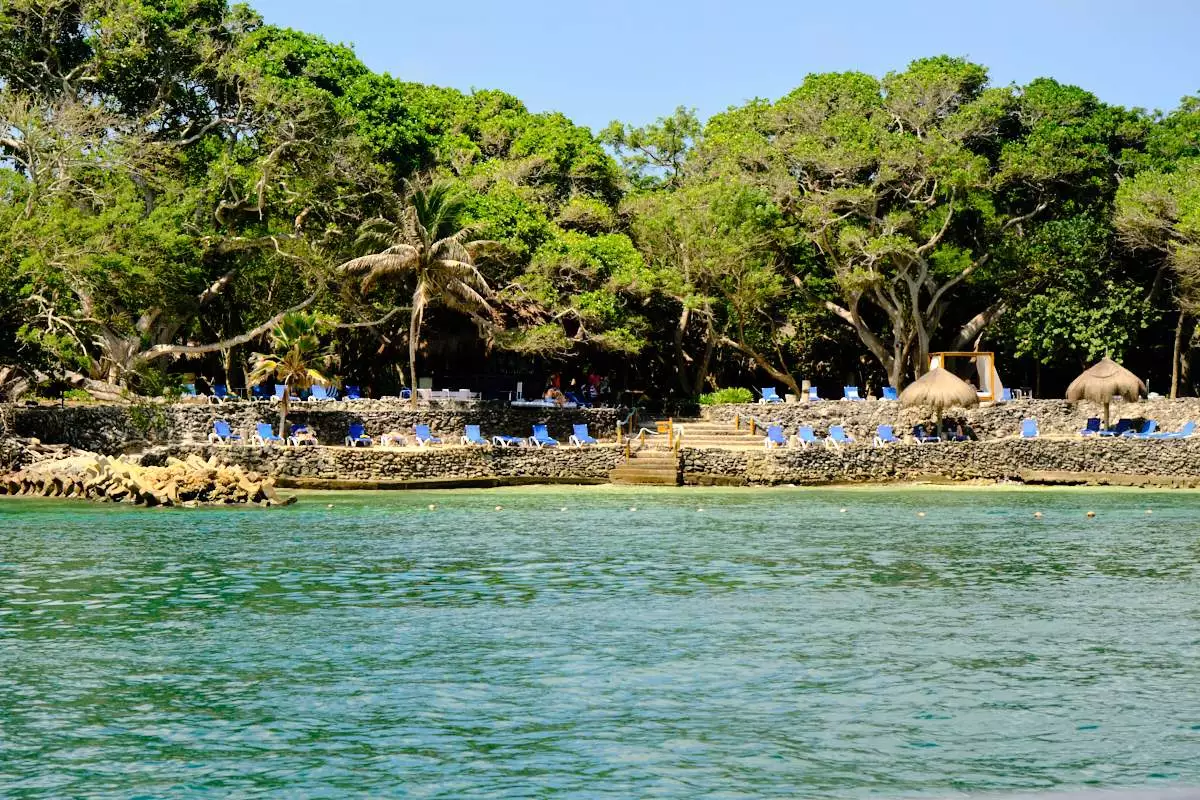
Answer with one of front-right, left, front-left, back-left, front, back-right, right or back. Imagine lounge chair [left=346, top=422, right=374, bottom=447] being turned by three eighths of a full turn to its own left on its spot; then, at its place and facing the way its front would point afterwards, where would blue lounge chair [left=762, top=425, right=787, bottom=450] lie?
right

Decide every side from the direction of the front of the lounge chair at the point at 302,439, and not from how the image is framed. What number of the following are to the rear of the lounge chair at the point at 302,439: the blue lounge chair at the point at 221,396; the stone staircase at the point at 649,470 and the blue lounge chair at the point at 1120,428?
1

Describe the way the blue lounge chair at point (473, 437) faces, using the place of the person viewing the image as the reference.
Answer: facing the viewer and to the right of the viewer

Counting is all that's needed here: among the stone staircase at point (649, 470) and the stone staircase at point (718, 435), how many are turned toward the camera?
2

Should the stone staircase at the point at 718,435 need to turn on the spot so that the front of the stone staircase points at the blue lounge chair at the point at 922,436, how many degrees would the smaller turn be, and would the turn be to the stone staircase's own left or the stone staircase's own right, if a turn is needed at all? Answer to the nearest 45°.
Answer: approximately 90° to the stone staircase's own left

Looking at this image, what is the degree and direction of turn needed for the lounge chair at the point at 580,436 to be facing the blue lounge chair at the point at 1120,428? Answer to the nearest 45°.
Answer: approximately 45° to its left

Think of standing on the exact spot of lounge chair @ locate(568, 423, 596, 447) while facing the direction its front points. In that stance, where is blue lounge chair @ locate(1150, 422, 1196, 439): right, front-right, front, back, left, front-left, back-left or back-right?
front-left

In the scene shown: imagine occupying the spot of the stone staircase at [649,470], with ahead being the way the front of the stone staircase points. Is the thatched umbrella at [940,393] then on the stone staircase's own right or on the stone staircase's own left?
on the stone staircase's own left

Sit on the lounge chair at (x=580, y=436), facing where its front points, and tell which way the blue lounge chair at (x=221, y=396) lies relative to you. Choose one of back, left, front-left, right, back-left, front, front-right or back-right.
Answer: back-right

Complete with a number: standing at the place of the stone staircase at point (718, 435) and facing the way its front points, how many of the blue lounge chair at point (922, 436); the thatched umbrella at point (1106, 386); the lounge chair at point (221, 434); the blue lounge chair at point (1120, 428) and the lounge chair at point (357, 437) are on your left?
3

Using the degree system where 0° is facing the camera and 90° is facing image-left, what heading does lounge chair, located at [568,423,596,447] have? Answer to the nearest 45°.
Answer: approximately 315°

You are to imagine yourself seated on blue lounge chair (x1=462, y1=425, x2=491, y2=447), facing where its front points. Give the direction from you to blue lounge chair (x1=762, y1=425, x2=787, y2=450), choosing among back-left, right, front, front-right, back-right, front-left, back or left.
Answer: front-left

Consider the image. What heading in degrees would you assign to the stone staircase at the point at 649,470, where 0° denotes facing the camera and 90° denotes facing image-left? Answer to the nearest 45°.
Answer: approximately 0°
